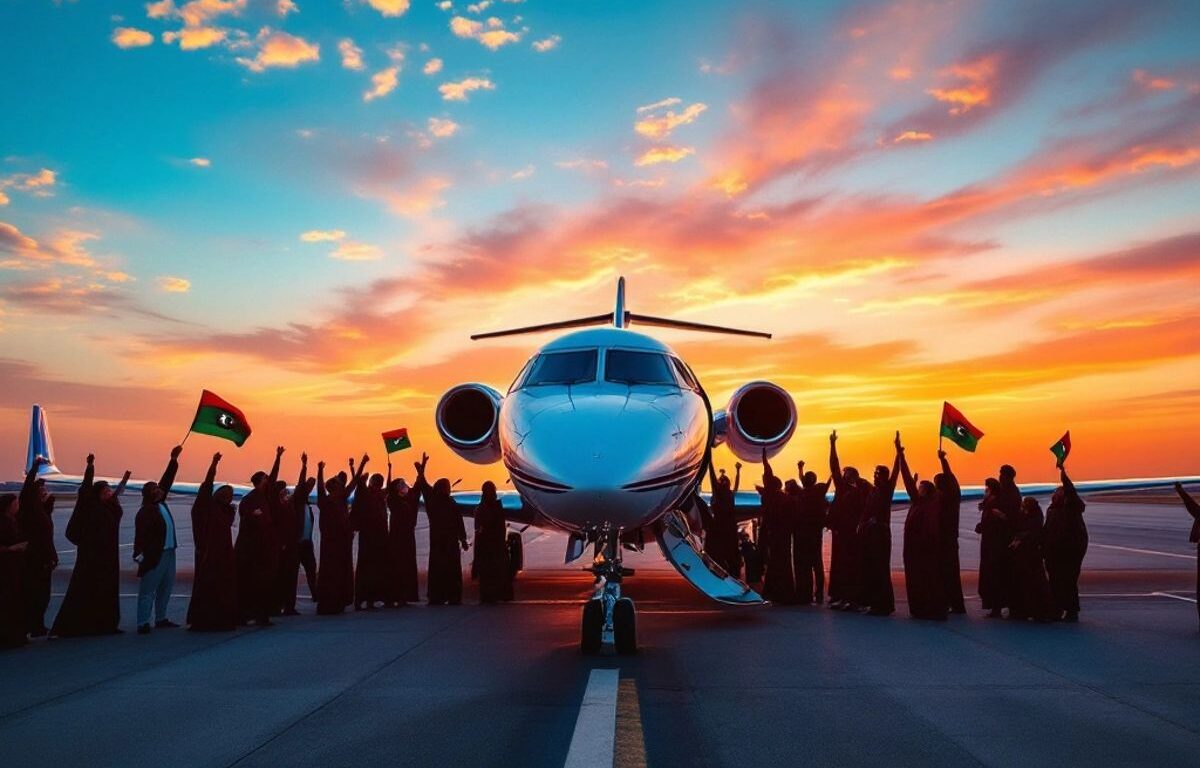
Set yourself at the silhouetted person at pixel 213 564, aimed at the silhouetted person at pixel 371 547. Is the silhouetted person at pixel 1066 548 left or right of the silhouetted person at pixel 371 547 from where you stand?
right

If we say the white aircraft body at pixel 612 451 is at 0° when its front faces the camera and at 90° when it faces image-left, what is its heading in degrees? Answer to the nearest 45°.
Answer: approximately 0°

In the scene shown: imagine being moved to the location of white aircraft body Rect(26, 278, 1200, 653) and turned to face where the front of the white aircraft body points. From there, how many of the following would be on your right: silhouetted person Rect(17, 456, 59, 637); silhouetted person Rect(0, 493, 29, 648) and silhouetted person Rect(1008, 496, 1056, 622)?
2

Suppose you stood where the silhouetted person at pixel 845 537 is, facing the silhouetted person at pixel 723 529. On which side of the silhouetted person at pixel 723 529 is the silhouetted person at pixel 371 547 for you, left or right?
left

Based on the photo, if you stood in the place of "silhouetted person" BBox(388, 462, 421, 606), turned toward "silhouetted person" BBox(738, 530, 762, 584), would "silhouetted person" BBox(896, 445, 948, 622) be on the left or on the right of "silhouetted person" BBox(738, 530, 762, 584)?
right

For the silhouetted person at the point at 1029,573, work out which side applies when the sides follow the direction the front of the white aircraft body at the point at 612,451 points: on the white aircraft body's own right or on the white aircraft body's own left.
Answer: on the white aircraft body's own left

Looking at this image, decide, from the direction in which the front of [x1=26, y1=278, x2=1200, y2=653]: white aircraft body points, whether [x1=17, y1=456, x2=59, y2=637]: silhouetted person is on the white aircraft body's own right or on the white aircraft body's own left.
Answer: on the white aircraft body's own right

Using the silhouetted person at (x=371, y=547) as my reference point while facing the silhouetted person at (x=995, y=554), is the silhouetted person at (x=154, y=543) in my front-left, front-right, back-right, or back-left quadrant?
back-right

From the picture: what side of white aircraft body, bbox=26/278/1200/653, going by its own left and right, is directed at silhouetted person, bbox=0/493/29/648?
right
